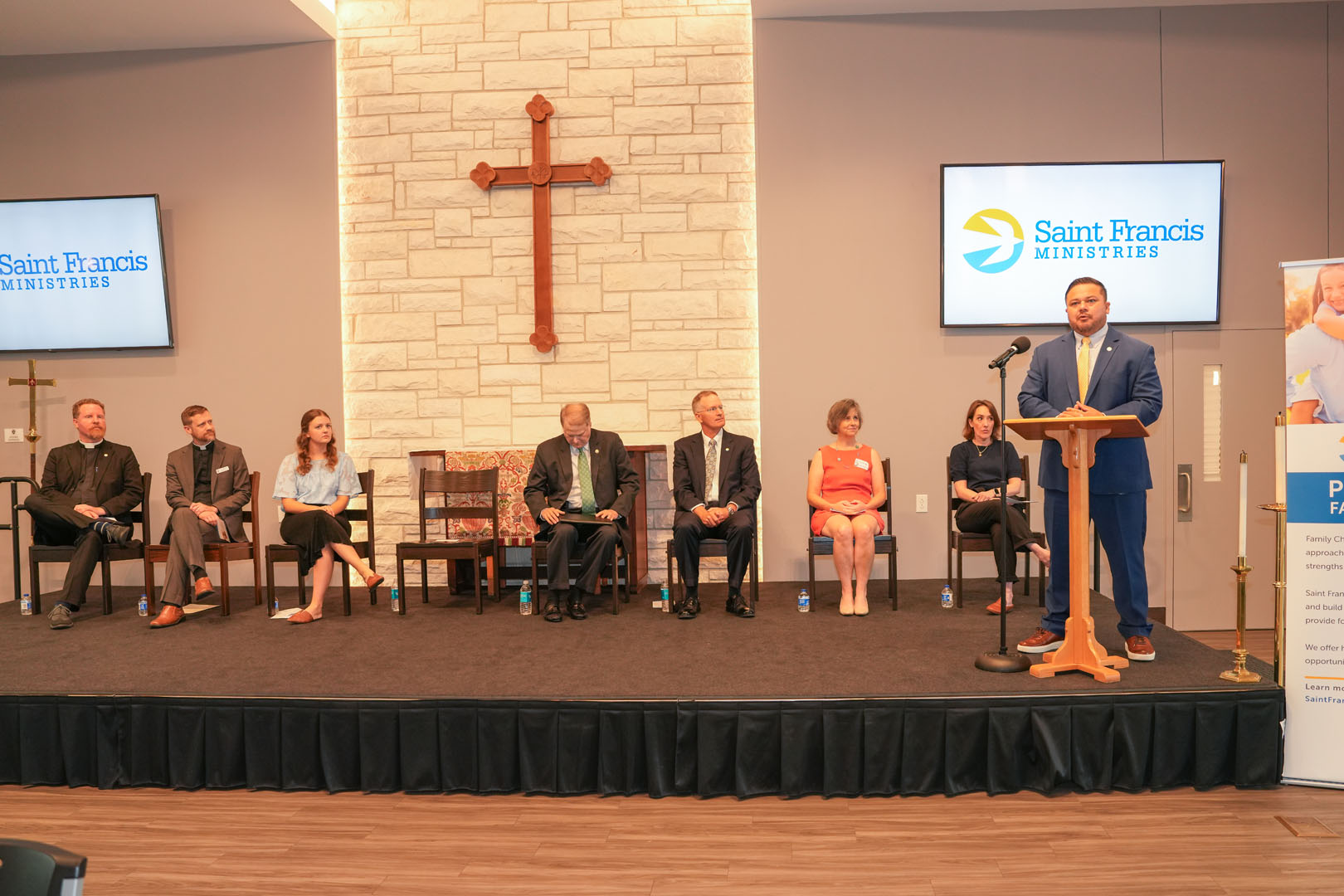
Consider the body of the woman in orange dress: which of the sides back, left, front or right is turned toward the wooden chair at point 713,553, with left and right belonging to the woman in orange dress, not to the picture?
right

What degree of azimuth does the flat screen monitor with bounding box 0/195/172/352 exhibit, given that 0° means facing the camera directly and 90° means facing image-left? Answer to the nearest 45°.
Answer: approximately 0°

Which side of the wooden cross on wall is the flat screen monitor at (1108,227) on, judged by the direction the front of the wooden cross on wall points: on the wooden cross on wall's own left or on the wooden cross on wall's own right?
on the wooden cross on wall's own left

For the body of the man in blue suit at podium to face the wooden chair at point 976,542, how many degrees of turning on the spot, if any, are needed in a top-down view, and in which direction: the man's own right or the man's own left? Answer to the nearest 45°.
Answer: approximately 135° to the man's own right

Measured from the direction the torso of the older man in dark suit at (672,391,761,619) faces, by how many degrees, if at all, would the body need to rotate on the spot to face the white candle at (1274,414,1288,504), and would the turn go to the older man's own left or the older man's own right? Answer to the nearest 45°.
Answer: approximately 45° to the older man's own left

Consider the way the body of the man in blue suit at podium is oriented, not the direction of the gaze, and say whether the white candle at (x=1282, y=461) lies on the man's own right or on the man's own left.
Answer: on the man's own left

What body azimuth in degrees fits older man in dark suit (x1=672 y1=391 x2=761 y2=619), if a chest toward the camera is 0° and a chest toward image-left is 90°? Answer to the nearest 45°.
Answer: approximately 0°

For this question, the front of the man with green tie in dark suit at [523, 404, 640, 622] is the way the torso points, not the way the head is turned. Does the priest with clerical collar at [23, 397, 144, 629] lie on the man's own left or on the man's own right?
on the man's own right

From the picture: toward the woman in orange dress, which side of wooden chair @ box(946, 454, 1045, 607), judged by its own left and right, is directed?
right
